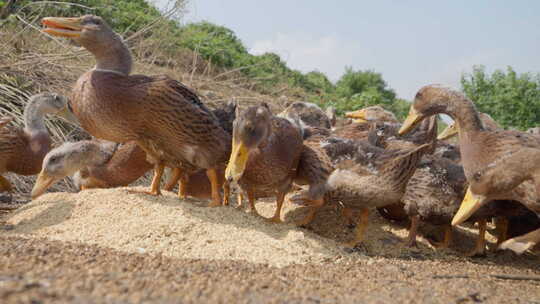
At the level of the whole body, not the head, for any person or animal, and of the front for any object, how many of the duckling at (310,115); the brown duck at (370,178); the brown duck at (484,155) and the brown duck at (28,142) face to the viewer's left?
3

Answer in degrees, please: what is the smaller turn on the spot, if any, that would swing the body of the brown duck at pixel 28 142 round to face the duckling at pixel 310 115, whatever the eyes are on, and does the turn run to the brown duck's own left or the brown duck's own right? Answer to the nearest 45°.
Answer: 0° — it already faces it

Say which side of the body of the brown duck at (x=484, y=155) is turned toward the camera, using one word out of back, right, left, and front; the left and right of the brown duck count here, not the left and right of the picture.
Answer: left

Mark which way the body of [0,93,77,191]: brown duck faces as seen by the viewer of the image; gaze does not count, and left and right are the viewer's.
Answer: facing to the right of the viewer

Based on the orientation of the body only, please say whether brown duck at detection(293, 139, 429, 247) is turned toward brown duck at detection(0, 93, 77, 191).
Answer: yes

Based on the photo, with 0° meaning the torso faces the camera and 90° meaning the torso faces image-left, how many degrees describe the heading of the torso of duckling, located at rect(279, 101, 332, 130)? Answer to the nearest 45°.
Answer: approximately 90°

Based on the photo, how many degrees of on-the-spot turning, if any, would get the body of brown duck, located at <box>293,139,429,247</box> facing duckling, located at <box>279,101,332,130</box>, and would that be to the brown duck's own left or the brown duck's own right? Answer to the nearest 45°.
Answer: approximately 90° to the brown duck's own right

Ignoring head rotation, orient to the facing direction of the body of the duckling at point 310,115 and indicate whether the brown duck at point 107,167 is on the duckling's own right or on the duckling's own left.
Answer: on the duckling's own left

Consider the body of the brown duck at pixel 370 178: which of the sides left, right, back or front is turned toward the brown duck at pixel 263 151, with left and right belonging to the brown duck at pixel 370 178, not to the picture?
front

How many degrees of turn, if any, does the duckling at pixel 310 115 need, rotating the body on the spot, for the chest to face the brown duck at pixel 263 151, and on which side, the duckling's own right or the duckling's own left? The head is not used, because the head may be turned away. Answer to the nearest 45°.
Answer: approximately 90° to the duckling's own left

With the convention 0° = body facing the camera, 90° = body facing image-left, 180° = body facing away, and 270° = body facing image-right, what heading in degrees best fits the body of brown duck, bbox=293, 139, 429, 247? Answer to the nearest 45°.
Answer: approximately 90°

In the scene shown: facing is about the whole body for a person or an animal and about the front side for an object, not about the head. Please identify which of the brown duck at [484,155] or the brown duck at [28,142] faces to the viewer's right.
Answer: the brown duck at [28,142]

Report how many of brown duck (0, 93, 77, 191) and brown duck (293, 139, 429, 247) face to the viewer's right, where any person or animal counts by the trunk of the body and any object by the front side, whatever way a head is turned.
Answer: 1

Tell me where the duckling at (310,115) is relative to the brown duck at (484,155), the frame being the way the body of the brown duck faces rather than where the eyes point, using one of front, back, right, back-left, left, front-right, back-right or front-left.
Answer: front-right
